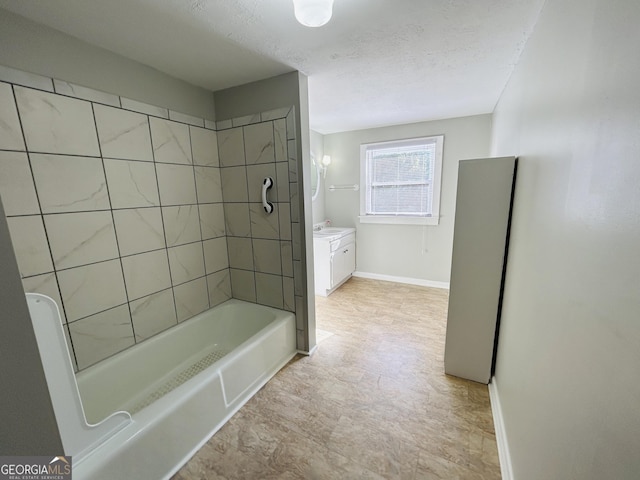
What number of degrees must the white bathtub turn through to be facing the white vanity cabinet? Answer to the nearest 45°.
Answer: approximately 90° to its left

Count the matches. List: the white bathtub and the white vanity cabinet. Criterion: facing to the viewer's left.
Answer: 0

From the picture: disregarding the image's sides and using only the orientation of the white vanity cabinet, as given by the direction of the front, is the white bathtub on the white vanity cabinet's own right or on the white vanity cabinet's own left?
on the white vanity cabinet's own right

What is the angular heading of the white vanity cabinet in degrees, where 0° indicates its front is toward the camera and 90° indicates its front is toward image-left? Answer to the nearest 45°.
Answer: approximately 315°

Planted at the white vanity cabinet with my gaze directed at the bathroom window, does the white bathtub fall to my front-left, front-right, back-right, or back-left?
back-right

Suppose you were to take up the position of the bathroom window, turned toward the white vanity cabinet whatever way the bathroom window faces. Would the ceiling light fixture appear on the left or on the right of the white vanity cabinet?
left

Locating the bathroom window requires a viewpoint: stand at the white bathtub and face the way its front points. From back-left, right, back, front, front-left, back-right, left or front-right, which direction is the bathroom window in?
front-left

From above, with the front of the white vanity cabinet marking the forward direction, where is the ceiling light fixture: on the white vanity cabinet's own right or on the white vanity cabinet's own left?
on the white vanity cabinet's own right

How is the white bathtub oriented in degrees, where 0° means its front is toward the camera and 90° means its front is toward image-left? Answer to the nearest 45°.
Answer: approximately 315°

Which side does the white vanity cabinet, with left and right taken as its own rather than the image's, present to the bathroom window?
front
